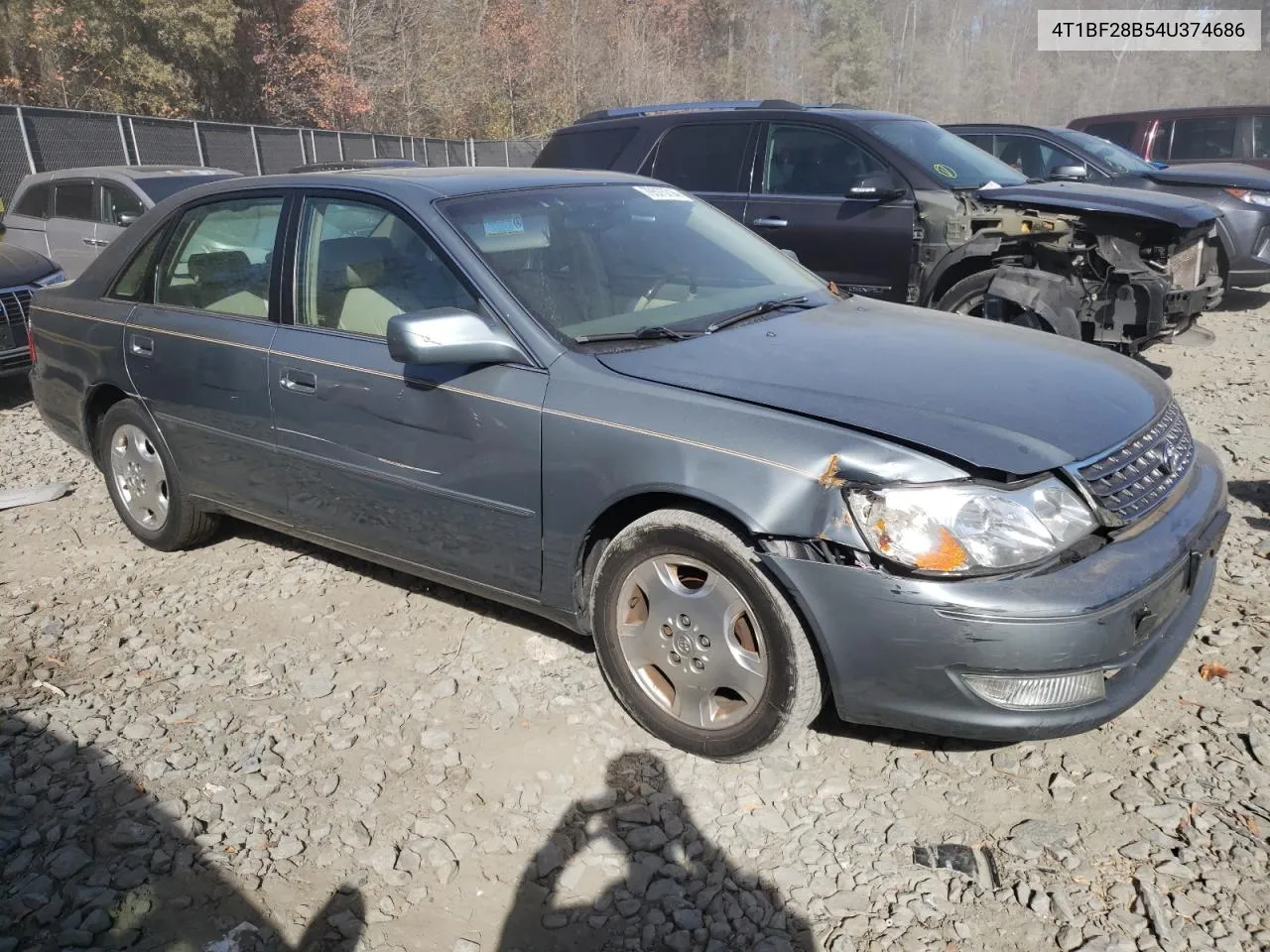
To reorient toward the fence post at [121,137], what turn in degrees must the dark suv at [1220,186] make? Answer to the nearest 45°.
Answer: approximately 135° to its right

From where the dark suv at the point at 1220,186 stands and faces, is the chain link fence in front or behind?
behind

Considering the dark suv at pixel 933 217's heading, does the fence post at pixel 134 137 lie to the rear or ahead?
to the rear

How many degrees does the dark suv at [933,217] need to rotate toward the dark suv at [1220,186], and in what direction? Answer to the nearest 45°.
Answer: approximately 90° to its left

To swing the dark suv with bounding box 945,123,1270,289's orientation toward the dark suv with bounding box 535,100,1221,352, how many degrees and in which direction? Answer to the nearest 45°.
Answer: approximately 90° to its right

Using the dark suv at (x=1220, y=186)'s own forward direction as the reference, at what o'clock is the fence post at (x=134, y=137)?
The fence post is roughly at 5 o'clock from the dark suv.

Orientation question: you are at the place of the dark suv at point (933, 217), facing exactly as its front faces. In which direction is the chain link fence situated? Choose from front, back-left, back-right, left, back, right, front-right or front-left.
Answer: back

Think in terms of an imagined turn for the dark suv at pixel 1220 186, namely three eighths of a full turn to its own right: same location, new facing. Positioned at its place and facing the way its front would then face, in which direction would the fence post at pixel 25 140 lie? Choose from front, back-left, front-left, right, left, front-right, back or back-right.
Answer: front

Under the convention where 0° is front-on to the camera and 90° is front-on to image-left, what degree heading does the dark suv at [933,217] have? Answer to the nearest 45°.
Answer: approximately 315°

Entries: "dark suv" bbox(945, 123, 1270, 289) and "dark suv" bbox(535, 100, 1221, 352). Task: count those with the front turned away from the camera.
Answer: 0

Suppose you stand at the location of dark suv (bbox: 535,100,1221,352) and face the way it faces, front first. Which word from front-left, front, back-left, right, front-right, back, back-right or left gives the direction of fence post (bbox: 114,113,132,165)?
back
